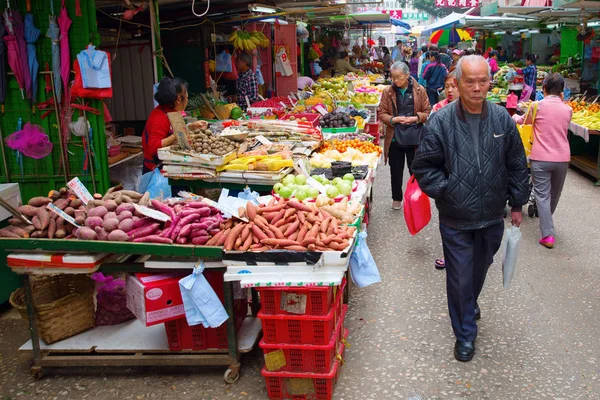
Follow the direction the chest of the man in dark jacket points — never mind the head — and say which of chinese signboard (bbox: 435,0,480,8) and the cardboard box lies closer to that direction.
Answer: the cardboard box

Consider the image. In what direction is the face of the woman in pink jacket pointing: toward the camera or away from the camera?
away from the camera

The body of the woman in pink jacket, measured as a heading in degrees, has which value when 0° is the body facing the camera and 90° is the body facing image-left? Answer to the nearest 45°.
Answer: approximately 180°

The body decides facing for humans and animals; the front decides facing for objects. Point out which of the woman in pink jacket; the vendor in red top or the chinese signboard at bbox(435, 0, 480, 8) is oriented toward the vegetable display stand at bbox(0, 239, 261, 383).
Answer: the chinese signboard

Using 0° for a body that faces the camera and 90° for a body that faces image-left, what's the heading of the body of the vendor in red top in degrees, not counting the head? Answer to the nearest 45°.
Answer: approximately 270°

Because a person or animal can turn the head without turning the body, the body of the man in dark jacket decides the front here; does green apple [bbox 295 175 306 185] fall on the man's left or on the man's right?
on the man's right

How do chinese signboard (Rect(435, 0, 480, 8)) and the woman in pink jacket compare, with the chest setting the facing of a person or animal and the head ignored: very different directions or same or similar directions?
very different directions

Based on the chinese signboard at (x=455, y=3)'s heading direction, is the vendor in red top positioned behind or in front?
in front
